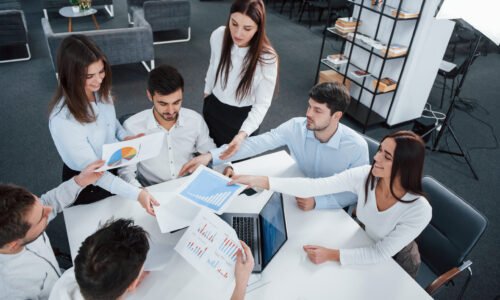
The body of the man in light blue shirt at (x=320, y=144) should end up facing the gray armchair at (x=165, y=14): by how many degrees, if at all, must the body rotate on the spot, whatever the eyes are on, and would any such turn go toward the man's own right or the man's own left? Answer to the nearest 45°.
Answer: approximately 90° to the man's own right

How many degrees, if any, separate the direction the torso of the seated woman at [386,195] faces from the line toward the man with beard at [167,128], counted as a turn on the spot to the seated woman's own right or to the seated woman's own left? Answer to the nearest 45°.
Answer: approximately 45° to the seated woman's own right

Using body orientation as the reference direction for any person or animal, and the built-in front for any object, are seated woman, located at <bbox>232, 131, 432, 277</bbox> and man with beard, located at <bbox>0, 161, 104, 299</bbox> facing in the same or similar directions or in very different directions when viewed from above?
very different directions

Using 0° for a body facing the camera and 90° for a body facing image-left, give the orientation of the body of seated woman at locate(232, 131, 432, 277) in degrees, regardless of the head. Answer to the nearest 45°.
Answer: approximately 45°

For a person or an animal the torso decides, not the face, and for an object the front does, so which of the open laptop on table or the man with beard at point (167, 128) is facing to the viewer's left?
the open laptop on table

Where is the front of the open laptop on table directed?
to the viewer's left

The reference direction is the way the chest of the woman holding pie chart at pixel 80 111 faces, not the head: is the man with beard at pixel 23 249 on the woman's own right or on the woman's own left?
on the woman's own right

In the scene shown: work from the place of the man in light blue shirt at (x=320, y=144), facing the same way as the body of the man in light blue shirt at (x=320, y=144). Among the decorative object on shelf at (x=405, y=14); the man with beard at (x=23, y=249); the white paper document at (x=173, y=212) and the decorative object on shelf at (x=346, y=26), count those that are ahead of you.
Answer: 2

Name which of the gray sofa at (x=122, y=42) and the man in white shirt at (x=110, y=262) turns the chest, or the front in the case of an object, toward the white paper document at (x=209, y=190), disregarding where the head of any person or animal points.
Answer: the man in white shirt

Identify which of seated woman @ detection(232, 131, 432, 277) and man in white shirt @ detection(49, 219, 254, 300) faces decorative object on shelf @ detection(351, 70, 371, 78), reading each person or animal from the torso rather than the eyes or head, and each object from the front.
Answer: the man in white shirt

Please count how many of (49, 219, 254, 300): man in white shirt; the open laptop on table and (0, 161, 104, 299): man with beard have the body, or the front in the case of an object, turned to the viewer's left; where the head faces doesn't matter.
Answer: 1

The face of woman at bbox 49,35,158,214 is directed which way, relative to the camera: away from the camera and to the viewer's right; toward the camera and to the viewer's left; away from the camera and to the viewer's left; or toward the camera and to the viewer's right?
toward the camera and to the viewer's right

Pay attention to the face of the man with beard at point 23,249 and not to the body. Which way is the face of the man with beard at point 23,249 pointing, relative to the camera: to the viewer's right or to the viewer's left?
to the viewer's right

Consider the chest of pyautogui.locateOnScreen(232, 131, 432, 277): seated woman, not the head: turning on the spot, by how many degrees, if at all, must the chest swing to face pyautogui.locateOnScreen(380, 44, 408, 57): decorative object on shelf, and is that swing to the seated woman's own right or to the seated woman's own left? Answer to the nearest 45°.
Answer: approximately 135° to the seated woman's own right

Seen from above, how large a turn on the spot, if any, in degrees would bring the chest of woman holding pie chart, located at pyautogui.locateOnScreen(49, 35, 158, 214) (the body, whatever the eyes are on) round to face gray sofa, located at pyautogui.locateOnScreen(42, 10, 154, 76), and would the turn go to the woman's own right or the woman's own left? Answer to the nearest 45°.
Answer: approximately 135° to the woman's own left

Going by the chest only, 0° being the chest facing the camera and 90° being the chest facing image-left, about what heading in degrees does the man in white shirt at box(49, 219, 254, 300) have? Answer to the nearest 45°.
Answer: approximately 225°

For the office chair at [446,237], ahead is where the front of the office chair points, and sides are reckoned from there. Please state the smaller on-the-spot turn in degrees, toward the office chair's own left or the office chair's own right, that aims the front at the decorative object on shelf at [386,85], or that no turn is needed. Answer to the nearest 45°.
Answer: approximately 90° to the office chair's own right

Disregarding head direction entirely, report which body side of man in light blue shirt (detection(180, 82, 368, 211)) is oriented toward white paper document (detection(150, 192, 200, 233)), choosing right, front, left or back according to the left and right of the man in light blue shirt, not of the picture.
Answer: front

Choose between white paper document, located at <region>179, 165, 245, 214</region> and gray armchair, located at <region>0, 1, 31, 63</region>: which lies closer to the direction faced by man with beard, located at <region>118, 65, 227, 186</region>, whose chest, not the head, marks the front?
the white paper document
